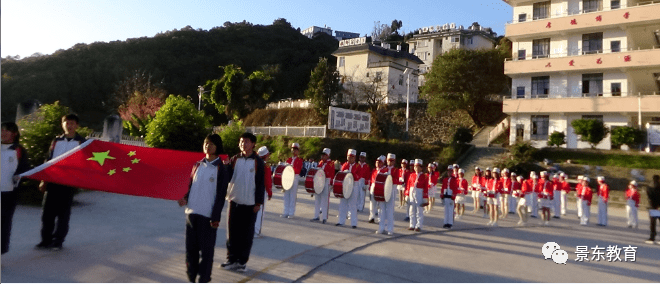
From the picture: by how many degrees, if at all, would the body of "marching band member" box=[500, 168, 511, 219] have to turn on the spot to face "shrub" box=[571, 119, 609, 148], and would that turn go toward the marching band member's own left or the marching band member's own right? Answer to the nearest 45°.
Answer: approximately 135° to the marching band member's own right

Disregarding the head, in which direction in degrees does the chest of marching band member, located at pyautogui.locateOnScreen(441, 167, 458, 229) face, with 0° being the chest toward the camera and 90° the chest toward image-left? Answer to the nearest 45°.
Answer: approximately 45°

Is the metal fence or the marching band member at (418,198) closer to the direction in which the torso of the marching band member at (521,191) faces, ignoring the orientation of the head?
the marching band member

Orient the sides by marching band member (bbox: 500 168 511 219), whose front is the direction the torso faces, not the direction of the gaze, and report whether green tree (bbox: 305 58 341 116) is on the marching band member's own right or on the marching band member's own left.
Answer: on the marching band member's own right

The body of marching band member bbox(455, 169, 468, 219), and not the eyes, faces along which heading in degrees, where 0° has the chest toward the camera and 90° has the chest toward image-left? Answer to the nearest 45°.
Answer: approximately 45°

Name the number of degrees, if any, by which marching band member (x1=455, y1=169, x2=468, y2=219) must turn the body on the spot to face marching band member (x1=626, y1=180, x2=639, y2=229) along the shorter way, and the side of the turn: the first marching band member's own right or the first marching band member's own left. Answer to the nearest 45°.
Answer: approximately 135° to the first marching band member's own left

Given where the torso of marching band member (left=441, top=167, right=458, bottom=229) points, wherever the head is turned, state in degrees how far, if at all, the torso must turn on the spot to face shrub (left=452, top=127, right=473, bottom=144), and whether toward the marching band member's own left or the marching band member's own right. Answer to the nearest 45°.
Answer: approximately 135° to the marching band member's own right
